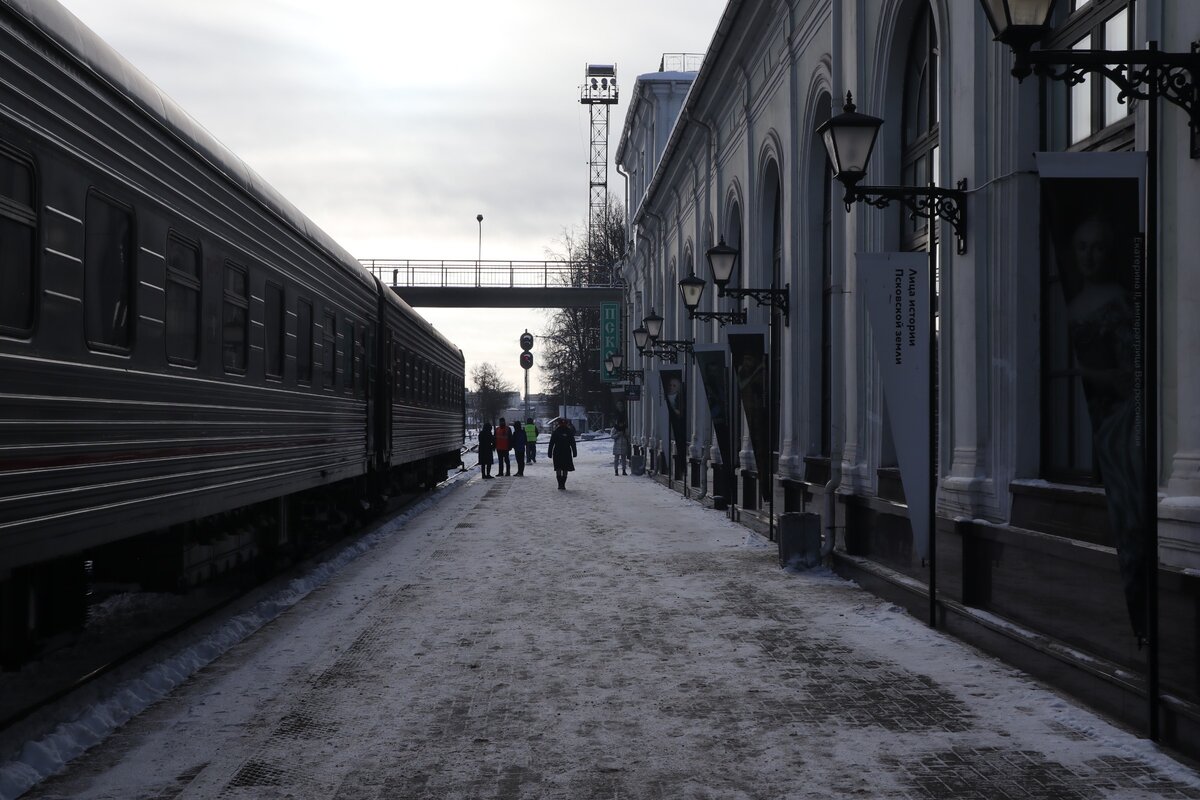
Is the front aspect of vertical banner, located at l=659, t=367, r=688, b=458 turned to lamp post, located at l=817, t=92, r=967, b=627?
yes

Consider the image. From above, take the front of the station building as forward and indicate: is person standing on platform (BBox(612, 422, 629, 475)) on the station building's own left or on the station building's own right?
on the station building's own right

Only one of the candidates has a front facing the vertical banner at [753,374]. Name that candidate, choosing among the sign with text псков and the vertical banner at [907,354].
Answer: the sign with text псков

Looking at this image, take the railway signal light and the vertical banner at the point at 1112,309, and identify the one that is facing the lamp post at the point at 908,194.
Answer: the railway signal light

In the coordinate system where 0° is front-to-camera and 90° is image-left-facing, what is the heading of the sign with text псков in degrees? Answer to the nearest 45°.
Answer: approximately 0°
